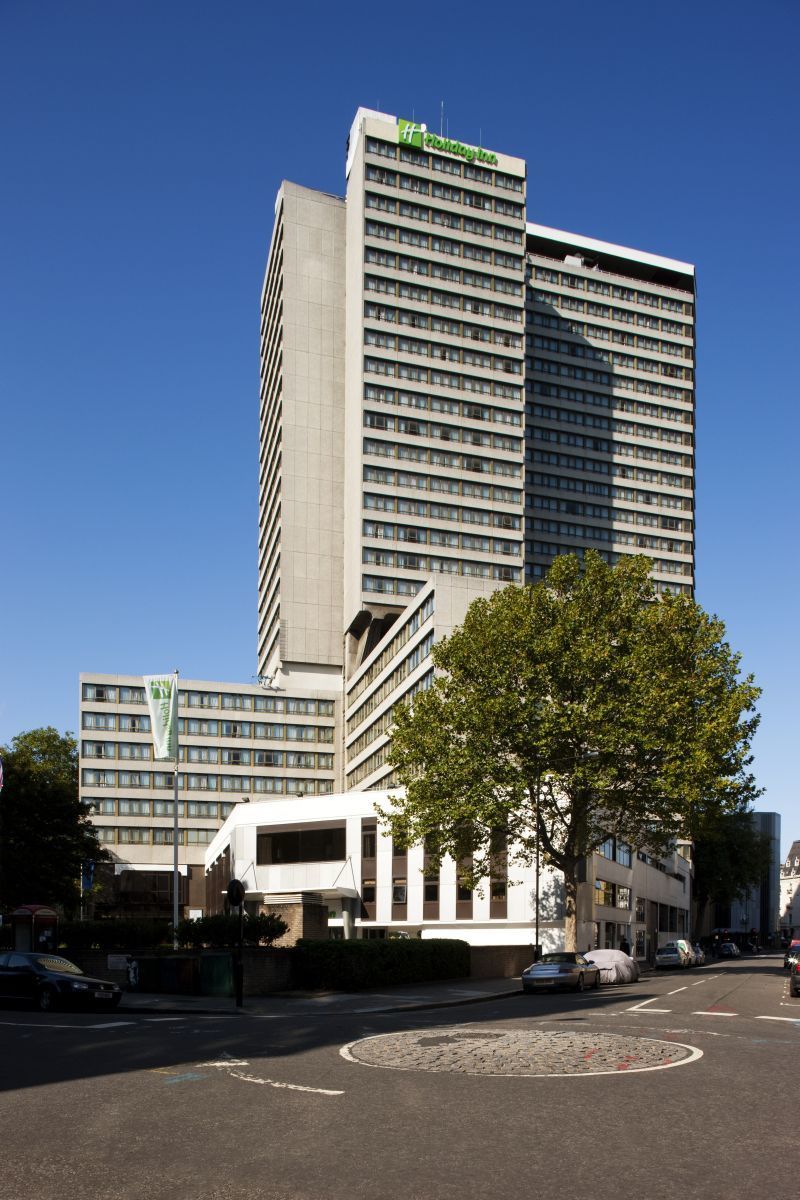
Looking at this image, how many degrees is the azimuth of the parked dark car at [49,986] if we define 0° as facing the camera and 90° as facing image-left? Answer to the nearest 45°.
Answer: approximately 315°

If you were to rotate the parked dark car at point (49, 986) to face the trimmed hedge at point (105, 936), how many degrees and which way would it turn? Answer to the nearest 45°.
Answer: approximately 135° to its left

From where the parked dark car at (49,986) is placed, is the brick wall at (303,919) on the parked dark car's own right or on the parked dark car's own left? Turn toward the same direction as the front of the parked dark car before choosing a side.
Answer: on the parked dark car's own left

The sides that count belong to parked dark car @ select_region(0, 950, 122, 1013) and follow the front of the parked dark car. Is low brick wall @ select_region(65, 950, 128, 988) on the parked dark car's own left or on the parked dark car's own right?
on the parked dark car's own left
